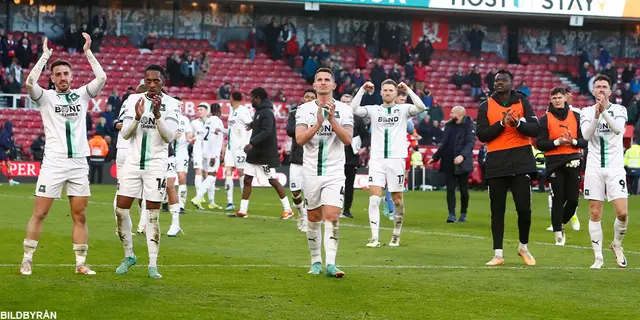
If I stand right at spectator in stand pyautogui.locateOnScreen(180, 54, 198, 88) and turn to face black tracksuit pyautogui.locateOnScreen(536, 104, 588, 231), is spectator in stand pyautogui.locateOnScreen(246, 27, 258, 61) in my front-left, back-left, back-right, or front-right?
back-left

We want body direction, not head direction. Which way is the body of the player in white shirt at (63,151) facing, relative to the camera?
toward the camera

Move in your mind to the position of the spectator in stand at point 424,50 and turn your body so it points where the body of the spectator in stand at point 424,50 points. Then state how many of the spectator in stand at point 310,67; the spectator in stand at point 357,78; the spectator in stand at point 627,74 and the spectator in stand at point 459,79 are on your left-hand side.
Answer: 2

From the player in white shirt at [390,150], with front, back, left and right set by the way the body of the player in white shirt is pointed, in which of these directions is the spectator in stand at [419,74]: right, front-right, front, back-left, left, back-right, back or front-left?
back

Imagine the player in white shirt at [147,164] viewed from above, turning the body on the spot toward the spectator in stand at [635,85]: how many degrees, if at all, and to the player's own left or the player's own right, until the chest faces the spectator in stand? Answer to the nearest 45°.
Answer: approximately 135° to the player's own left

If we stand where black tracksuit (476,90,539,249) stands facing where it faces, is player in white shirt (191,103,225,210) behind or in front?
behind

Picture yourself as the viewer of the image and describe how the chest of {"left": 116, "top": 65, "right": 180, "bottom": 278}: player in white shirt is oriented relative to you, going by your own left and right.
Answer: facing the viewer

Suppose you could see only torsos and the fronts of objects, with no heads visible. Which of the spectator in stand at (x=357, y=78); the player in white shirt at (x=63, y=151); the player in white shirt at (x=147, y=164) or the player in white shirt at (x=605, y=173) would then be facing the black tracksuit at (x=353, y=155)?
the spectator in stand

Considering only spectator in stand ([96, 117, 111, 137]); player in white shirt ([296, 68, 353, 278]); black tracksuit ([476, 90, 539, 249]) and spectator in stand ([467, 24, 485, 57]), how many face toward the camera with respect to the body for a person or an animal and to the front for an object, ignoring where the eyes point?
4

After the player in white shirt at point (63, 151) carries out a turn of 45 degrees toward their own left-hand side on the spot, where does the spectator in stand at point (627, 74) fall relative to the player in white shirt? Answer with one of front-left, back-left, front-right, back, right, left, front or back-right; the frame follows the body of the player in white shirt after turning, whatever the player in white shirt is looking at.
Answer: left

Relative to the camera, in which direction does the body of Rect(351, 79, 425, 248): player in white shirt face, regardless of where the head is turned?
toward the camera

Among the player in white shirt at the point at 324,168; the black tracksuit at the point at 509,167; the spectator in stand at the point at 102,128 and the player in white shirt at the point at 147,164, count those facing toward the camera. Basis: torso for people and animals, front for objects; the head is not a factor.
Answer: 4

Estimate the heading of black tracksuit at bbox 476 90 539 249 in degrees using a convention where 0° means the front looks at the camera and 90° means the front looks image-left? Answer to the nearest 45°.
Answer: approximately 0°
